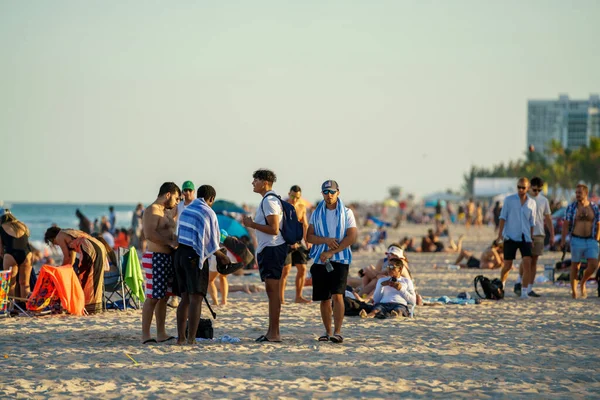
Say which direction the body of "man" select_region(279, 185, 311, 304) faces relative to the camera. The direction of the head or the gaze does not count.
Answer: toward the camera

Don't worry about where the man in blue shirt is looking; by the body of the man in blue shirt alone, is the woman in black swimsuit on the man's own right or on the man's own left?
on the man's own right

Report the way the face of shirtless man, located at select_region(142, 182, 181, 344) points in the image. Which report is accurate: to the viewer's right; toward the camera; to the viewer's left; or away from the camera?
to the viewer's right

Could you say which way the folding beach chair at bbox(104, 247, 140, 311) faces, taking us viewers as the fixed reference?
facing to the left of the viewer

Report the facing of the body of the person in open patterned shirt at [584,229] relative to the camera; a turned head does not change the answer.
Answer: toward the camera

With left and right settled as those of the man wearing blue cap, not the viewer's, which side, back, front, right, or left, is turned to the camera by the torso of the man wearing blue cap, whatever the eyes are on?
front

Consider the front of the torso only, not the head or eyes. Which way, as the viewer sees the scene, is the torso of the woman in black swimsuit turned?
away from the camera

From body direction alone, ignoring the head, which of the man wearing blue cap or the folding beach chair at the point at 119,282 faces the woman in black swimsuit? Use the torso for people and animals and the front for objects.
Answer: the folding beach chair

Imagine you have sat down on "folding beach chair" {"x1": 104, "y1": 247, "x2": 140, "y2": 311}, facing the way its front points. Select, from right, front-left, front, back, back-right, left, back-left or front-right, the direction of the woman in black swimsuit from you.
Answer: front
